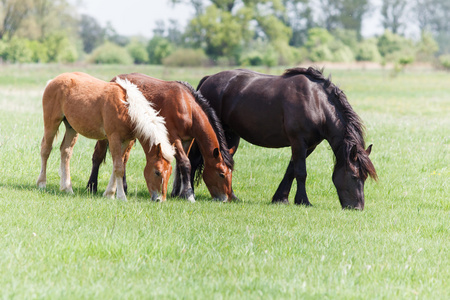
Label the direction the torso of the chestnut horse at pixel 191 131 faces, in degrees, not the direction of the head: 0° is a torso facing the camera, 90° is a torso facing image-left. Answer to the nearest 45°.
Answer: approximately 270°

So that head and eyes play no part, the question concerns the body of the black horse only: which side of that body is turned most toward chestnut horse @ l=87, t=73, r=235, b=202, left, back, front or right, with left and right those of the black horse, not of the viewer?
back

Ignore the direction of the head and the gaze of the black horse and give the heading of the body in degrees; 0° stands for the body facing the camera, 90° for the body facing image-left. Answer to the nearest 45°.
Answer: approximately 270°

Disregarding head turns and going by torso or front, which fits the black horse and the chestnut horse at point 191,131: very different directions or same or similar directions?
same or similar directions

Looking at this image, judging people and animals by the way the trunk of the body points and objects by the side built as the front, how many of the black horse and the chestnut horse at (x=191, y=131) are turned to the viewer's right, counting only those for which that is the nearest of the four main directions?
2

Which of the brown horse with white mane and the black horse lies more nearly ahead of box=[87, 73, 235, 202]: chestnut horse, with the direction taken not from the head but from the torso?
the black horse

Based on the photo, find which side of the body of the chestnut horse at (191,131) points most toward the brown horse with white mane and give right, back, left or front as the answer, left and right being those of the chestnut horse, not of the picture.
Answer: back

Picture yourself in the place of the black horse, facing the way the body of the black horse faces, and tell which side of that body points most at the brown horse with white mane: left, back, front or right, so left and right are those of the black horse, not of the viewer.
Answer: back
